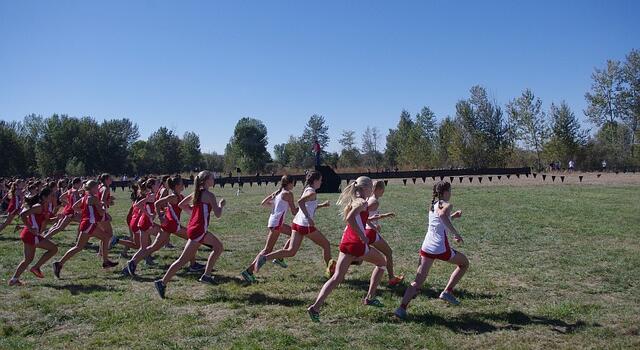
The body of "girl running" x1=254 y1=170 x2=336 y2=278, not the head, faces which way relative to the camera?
to the viewer's right

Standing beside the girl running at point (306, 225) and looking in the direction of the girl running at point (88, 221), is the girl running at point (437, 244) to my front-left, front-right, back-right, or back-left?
back-left

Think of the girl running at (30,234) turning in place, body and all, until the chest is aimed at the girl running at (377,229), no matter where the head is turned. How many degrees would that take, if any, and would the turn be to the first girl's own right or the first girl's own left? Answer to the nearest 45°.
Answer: approximately 45° to the first girl's own right

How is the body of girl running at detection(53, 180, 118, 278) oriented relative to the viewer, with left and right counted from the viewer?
facing to the right of the viewer

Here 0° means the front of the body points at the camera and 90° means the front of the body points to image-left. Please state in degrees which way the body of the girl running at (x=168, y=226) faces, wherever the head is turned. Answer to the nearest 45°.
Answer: approximately 270°

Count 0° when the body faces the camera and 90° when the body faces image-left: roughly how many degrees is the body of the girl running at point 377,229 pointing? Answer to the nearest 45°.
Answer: approximately 270°

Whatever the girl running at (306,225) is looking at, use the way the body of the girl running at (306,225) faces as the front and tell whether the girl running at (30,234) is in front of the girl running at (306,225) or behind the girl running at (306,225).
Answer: behind

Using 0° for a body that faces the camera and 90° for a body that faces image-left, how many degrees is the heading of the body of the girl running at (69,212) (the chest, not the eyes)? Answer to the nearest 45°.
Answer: approximately 270°

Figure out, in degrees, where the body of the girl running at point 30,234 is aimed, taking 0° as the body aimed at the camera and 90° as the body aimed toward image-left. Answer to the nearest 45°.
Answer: approximately 270°

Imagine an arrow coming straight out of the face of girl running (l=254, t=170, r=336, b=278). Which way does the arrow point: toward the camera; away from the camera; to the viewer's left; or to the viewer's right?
to the viewer's right

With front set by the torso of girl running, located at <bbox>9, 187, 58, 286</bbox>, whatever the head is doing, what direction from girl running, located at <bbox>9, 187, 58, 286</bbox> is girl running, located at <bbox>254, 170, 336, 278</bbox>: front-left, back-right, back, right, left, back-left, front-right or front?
front-right
